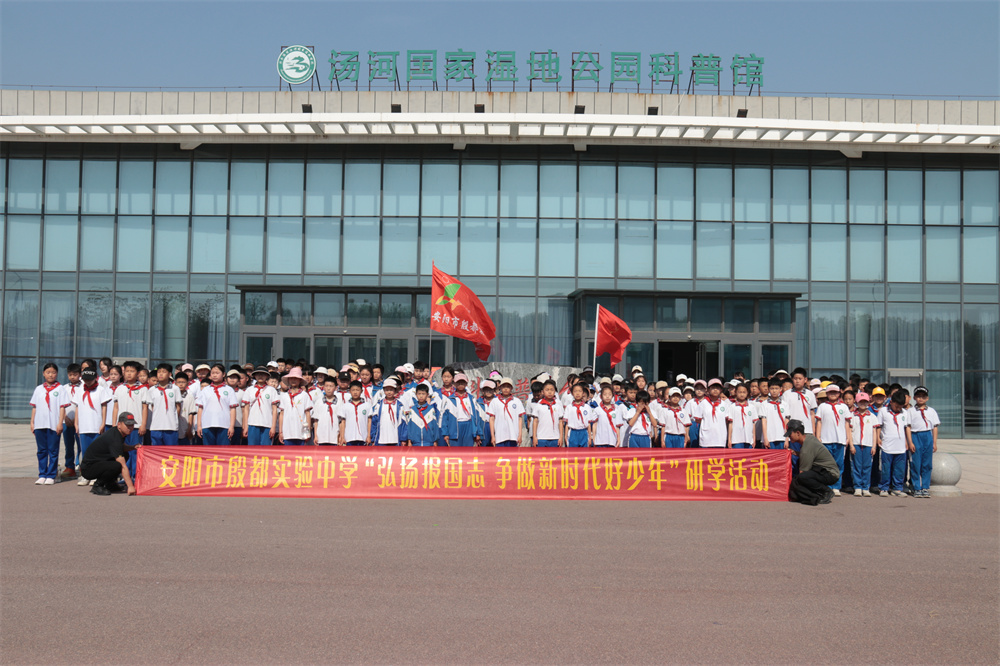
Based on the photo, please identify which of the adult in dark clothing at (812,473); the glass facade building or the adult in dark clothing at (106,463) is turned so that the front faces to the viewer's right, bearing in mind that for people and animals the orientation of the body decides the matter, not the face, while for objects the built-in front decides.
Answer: the adult in dark clothing at (106,463)

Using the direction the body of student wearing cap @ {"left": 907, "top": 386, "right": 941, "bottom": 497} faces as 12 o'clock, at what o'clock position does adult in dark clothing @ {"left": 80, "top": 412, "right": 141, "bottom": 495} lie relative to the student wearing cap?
The adult in dark clothing is roughly at 2 o'clock from the student wearing cap.

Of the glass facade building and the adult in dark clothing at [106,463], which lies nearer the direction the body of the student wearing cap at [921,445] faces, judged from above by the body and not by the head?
the adult in dark clothing

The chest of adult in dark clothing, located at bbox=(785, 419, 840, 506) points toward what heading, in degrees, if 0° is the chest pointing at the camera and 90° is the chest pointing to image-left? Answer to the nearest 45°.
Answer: approximately 90°

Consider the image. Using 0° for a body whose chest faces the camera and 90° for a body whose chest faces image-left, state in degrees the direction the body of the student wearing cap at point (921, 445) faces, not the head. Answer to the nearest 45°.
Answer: approximately 0°

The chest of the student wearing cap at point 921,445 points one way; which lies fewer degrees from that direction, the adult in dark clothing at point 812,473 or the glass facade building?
the adult in dark clothing

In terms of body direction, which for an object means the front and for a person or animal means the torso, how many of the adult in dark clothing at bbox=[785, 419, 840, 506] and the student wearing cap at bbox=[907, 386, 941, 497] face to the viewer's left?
1
